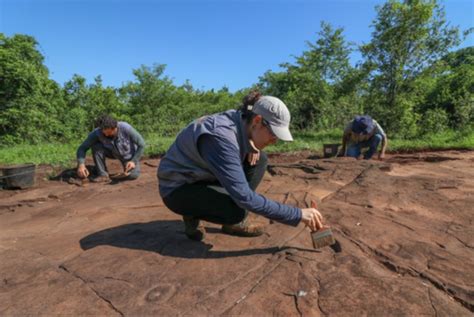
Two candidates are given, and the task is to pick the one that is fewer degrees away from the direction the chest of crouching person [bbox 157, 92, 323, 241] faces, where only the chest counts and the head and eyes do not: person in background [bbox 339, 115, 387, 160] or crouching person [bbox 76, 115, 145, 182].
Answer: the person in background

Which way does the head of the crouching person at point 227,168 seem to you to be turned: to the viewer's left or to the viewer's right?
to the viewer's right

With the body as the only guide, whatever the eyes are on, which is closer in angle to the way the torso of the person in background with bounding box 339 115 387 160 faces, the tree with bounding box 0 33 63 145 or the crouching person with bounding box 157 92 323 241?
the crouching person

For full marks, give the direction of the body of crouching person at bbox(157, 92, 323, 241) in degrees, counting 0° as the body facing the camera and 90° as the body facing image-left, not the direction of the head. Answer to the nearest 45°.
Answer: approximately 270°

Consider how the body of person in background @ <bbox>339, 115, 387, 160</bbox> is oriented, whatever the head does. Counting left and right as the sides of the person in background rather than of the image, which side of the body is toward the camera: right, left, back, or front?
front

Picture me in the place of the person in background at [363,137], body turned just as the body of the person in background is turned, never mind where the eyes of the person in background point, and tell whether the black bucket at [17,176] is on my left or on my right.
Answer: on my right

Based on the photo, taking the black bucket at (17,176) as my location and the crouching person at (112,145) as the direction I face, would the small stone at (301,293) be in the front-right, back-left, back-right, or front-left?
front-right

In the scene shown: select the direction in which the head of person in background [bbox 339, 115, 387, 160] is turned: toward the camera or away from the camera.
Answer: toward the camera

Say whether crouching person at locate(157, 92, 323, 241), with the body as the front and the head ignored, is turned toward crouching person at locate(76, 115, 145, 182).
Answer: no

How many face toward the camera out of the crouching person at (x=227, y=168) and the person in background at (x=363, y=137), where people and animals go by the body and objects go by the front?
1

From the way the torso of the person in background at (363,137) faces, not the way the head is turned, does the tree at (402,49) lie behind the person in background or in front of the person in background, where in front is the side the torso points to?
behind

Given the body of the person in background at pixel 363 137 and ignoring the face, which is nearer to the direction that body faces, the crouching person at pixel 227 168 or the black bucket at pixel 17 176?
the crouching person

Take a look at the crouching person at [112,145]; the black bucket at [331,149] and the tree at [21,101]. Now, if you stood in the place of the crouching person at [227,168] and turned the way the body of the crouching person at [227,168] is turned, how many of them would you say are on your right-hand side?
0

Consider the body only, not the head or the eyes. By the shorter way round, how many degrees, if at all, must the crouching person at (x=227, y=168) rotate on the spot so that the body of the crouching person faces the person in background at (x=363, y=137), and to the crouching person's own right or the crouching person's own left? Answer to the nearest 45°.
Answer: approximately 45° to the crouching person's own left

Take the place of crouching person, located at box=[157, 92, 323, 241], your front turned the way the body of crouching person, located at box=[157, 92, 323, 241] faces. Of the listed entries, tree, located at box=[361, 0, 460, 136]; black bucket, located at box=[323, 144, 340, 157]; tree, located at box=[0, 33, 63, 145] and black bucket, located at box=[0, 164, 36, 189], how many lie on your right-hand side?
0

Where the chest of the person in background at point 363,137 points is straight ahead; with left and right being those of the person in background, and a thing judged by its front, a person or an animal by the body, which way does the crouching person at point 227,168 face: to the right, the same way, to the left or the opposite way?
to the left
